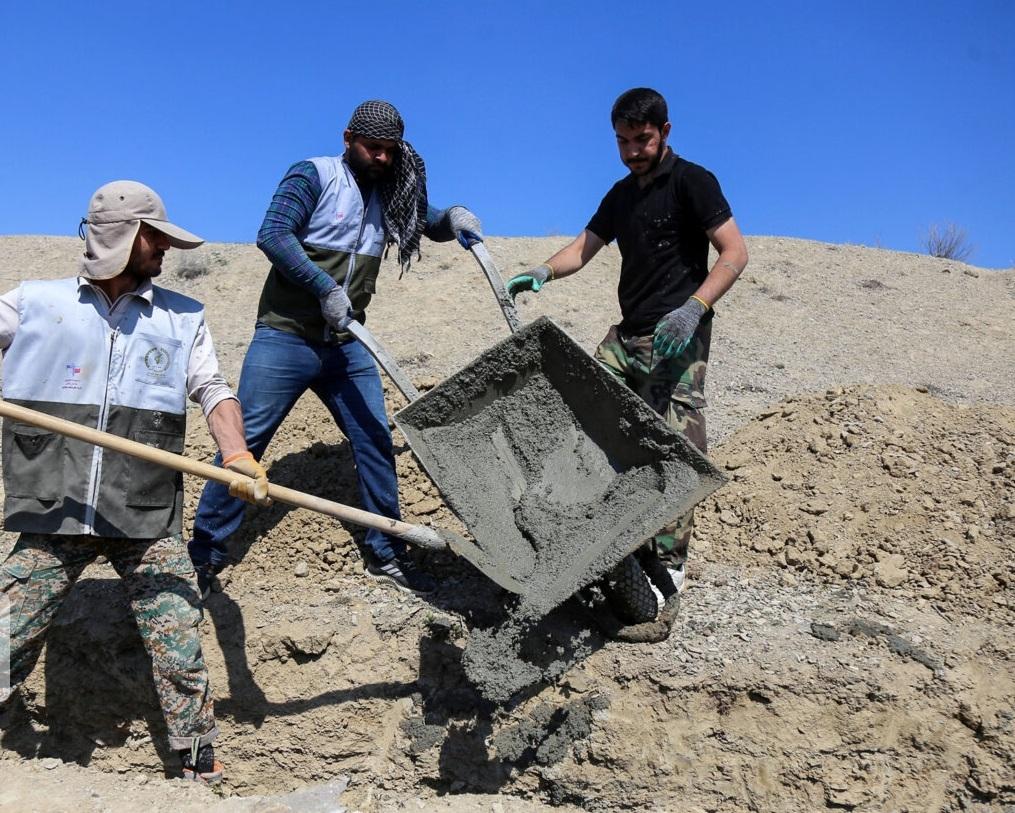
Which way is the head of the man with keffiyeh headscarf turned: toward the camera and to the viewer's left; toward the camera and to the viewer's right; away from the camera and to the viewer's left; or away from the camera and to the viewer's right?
toward the camera and to the viewer's right

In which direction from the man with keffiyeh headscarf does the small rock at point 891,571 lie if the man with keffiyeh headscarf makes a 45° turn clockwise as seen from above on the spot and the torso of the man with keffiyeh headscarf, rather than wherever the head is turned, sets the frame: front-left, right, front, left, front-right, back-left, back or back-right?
left

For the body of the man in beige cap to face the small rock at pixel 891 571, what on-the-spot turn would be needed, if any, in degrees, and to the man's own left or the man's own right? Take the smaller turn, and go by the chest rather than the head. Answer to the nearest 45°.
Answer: approximately 90° to the man's own left

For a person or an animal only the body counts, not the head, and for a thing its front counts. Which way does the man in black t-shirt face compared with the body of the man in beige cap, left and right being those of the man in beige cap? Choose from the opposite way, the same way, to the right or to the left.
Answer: to the right

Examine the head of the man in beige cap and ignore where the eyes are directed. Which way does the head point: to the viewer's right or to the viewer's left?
to the viewer's right

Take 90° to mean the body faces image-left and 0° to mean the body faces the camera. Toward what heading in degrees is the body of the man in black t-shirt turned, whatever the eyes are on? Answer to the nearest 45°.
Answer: approximately 45°

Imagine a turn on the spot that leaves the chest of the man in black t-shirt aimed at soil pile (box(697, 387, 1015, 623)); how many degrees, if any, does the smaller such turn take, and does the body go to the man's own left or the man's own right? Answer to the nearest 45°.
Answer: approximately 180°

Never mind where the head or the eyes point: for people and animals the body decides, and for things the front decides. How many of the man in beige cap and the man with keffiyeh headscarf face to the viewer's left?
0

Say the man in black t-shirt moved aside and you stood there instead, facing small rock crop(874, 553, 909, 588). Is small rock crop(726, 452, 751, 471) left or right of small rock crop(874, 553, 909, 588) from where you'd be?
left

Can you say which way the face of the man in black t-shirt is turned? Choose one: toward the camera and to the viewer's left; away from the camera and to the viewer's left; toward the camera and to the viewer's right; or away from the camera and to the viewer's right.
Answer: toward the camera and to the viewer's left

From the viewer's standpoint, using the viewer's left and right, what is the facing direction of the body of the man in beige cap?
facing the viewer

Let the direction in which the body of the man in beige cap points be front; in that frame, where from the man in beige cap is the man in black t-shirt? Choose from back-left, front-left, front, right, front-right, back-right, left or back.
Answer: left

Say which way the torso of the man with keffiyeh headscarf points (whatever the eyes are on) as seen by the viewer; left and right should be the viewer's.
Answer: facing the viewer and to the right of the viewer

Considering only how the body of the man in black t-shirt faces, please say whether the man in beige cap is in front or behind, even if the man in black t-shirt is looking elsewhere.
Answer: in front
